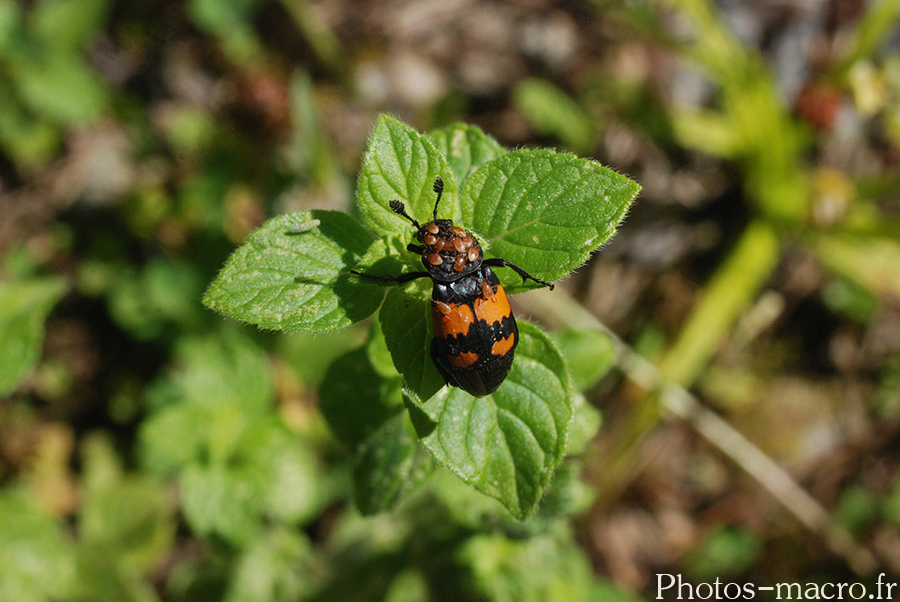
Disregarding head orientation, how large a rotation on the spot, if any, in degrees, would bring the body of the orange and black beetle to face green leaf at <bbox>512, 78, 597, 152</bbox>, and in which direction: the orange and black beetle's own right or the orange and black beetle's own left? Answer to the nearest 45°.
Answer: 0° — it already faces it

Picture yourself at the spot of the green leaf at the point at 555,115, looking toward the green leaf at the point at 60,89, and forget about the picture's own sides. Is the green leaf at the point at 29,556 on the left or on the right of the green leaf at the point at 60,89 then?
left

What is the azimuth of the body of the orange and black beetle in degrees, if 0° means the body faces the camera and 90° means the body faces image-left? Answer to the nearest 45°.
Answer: approximately 180°

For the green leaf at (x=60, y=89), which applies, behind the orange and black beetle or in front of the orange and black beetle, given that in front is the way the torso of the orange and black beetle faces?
in front

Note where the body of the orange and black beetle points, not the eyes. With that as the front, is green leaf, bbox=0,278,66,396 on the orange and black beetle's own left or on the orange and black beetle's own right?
on the orange and black beetle's own left
